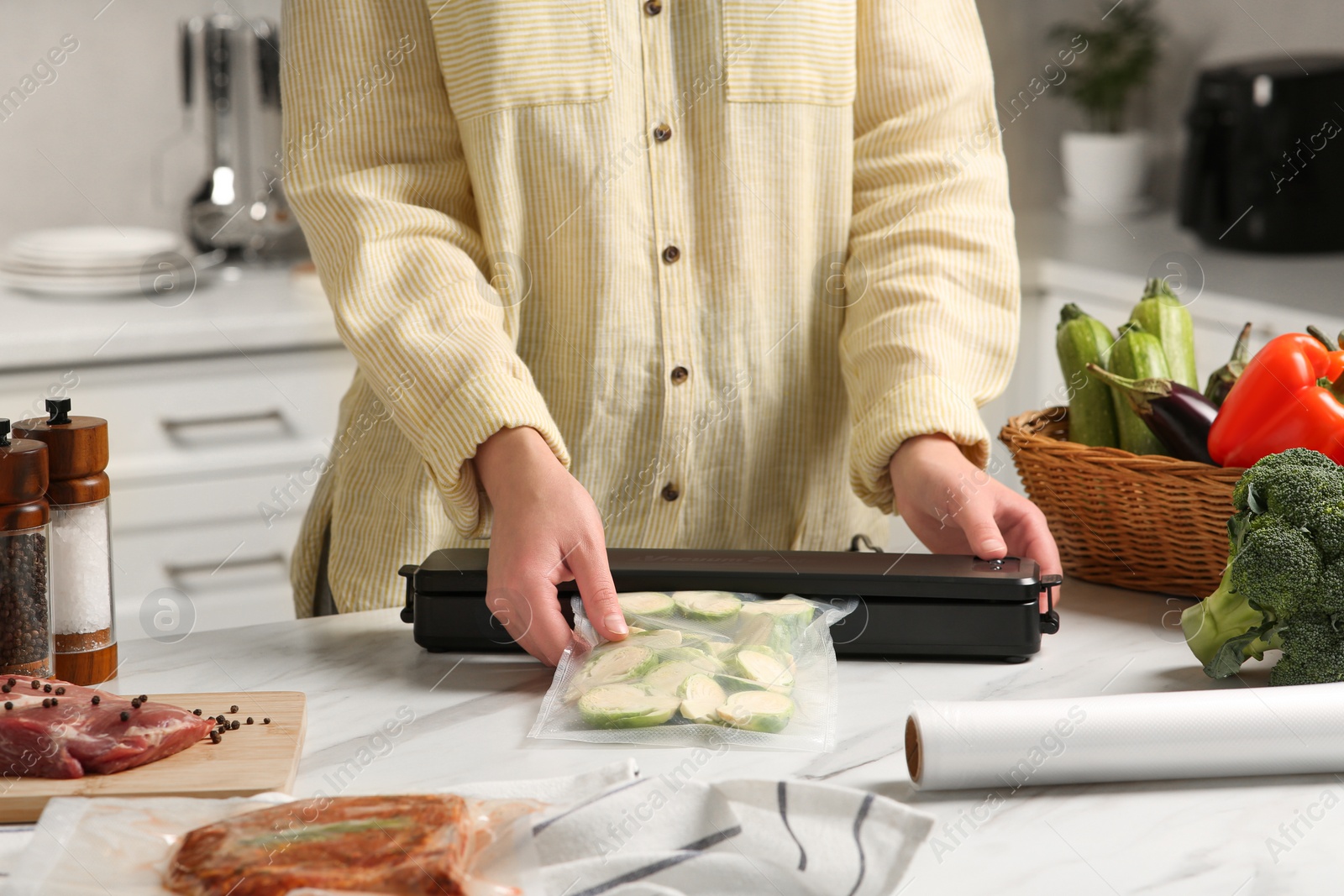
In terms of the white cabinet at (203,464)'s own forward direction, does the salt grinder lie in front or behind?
in front

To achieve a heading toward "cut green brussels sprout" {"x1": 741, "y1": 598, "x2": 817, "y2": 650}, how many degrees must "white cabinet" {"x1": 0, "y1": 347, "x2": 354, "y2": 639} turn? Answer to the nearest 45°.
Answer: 0° — it already faces it

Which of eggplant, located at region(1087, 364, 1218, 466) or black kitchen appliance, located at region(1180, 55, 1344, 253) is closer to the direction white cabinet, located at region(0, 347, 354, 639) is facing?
the eggplant

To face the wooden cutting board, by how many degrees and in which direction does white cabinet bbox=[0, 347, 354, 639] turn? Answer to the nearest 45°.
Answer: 0° — it already faces it

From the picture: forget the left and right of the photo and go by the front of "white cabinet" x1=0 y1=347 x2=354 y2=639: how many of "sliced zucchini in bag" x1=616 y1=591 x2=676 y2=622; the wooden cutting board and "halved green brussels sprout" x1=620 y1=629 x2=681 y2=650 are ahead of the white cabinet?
3

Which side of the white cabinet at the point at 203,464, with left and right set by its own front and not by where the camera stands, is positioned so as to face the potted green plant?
left

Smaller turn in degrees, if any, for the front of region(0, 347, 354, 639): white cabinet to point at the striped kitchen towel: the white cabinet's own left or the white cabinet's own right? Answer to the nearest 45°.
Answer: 0° — it already faces it

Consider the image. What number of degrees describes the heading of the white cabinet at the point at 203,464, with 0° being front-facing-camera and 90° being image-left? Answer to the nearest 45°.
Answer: approximately 0°
